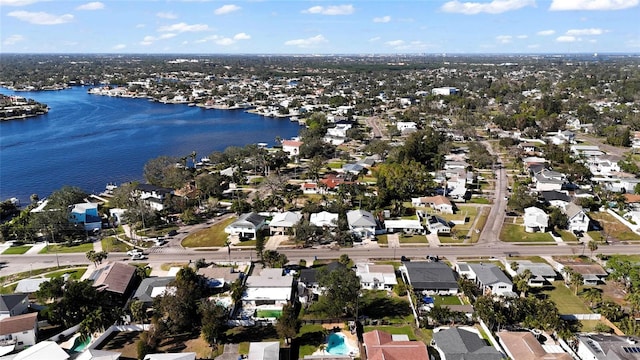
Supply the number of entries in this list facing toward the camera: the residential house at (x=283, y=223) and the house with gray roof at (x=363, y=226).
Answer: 2

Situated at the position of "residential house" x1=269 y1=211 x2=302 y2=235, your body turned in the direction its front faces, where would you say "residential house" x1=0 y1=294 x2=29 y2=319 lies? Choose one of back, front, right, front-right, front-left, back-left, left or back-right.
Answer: front-right

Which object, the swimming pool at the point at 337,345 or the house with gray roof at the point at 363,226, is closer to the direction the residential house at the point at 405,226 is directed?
the swimming pool

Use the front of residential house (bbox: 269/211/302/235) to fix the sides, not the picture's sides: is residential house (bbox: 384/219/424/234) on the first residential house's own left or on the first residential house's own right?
on the first residential house's own left

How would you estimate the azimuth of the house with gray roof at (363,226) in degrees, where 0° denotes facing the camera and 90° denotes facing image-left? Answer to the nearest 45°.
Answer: approximately 0°

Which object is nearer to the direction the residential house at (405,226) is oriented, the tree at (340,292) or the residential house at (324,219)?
the tree

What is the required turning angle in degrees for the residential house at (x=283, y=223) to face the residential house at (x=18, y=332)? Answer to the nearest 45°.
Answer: approximately 45° to its right
